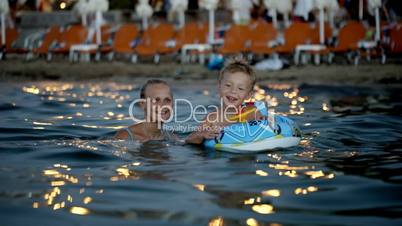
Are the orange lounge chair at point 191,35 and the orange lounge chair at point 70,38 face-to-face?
no

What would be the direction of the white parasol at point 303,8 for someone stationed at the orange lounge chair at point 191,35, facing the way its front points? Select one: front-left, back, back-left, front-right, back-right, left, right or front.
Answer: back-left

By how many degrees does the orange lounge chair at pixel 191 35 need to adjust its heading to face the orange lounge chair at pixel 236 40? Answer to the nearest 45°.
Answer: approximately 90° to its left

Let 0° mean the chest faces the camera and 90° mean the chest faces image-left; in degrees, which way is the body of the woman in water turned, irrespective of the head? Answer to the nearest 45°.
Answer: approximately 315°

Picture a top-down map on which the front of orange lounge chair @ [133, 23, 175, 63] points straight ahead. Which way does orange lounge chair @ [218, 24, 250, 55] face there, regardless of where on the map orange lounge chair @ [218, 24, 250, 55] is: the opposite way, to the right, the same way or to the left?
the same way

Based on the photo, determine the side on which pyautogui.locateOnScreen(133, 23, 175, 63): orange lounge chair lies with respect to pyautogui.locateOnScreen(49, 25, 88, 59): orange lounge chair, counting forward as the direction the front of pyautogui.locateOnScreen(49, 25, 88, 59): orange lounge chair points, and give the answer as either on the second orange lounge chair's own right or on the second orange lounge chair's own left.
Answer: on the second orange lounge chair's own left

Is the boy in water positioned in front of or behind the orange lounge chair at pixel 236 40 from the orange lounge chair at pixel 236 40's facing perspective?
in front

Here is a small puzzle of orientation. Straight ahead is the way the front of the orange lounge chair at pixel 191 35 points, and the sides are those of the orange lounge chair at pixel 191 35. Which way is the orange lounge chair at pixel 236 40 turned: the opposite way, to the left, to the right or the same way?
the same way

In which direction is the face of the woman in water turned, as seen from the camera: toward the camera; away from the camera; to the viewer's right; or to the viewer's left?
toward the camera

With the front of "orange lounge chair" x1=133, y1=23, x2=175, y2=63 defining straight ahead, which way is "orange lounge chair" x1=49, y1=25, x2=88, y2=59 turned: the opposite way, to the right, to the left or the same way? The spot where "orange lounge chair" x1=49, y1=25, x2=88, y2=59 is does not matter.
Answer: the same way

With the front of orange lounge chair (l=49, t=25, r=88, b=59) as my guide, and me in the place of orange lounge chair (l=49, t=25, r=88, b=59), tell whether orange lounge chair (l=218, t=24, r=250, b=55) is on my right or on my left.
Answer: on my left

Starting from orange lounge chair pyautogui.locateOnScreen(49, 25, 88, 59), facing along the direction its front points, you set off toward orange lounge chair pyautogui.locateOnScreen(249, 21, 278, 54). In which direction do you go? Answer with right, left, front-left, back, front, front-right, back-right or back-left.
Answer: left

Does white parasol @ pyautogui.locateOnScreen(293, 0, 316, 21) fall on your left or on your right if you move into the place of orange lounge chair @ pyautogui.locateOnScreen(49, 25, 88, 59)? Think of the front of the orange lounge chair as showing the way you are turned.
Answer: on your left

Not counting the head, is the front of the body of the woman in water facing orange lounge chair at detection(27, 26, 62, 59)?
no

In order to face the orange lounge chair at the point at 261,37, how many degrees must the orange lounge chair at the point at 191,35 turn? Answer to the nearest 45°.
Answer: approximately 90° to its left

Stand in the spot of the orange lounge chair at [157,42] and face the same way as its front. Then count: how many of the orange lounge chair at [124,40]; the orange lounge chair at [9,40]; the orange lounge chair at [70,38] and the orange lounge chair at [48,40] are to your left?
0

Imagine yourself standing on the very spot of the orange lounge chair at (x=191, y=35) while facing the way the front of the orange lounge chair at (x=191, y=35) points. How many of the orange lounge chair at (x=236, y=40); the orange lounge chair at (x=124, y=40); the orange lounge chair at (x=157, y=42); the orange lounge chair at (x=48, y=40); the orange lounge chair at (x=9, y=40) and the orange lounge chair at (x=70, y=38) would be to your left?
1

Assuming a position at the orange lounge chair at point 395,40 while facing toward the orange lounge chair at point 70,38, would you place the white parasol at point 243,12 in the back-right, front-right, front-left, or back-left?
front-right

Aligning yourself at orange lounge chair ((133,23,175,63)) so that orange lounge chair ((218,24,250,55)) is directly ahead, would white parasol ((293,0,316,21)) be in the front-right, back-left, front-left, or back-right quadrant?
front-left

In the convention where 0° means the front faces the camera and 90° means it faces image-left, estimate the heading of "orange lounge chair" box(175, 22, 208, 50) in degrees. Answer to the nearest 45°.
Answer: approximately 45°

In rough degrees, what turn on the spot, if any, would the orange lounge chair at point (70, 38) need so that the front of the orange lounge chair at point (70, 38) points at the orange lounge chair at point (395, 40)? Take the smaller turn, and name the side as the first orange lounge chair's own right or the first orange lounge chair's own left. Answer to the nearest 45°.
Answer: approximately 90° to the first orange lounge chair's own left
